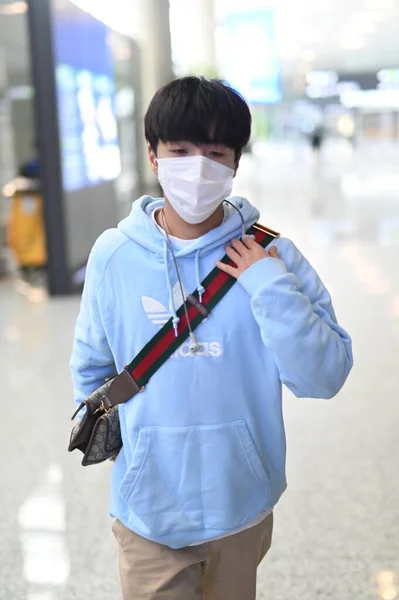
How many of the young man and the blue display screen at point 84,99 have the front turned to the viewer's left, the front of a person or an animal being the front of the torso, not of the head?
0

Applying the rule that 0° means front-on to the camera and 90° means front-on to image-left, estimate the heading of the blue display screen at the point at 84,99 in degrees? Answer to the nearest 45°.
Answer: approximately 315°

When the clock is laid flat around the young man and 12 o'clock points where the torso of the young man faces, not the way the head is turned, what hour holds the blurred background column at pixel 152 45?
The blurred background column is roughly at 6 o'clock from the young man.

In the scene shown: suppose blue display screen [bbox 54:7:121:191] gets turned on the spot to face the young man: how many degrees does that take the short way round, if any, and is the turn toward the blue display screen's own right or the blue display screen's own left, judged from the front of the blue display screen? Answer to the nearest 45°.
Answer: approximately 45° to the blue display screen's own right

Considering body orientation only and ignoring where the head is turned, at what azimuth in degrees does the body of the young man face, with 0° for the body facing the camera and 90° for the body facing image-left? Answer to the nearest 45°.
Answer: approximately 0°

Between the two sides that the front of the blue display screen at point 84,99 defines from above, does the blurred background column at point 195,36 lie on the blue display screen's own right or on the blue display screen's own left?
on the blue display screen's own left

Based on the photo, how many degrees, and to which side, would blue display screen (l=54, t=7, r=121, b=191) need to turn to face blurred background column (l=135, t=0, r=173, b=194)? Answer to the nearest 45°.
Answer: approximately 135° to its left

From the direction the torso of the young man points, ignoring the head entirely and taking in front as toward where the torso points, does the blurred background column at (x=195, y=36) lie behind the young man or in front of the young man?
behind

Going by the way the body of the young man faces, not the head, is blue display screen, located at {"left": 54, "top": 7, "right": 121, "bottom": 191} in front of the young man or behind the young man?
behind
